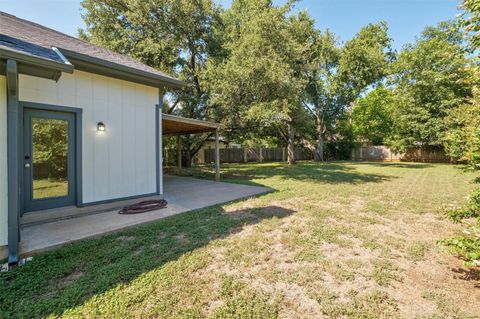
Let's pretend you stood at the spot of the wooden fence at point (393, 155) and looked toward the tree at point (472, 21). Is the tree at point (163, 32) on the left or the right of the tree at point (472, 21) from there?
right

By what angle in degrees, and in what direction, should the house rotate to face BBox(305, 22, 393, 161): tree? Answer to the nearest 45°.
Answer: approximately 90° to its left

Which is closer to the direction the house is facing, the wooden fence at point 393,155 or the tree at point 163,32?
the wooden fence

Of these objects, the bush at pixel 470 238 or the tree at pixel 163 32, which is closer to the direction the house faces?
the bush

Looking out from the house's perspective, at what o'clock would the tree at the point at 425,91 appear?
The tree is roughly at 10 o'clock from the house.

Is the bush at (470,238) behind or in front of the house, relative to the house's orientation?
in front

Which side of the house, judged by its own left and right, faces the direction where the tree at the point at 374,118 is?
left

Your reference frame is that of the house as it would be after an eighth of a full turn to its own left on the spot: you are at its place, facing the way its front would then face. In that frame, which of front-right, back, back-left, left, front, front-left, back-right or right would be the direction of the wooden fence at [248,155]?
front-left

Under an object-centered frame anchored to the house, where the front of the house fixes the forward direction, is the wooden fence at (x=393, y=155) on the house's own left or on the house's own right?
on the house's own left
